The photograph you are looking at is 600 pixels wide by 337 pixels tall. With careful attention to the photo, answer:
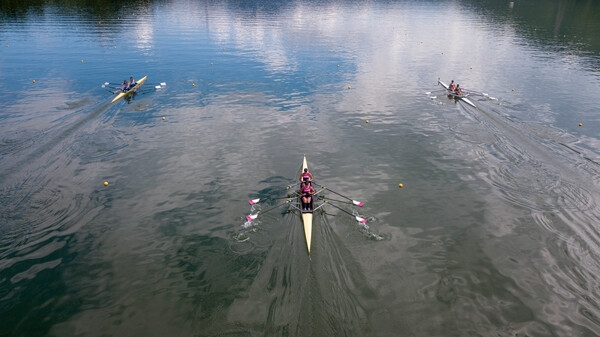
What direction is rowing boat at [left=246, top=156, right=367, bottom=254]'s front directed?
away from the camera

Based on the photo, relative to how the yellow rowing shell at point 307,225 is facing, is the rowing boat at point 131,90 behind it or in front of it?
in front

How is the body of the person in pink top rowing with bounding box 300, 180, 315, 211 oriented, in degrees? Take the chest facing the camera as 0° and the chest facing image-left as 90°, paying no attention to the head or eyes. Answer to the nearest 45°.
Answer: approximately 0°

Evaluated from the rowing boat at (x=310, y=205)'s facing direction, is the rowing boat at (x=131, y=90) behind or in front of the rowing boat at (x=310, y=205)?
in front
